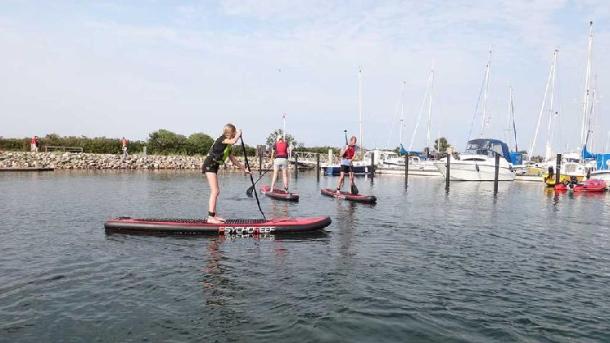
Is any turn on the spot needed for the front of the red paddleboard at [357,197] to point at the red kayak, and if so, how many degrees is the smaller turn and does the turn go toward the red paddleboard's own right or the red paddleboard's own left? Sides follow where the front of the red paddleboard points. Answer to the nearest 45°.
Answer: approximately 90° to the red paddleboard's own left

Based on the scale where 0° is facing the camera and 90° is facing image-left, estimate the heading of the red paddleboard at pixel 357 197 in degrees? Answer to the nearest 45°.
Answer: approximately 315°

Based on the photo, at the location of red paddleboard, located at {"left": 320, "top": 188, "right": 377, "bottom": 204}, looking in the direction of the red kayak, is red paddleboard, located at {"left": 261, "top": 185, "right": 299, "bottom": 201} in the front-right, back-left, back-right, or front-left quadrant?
back-left

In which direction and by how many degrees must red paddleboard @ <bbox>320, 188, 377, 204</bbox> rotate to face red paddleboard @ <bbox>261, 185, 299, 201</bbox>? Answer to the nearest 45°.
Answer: approximately 135° to its right

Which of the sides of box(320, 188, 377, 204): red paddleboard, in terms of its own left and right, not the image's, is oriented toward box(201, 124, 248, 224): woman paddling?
right

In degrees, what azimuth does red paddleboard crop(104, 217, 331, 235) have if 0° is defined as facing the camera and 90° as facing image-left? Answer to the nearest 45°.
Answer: approximately 270°

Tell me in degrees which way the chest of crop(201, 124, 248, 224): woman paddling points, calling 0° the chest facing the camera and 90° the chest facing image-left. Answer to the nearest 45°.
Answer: approximately 270°
